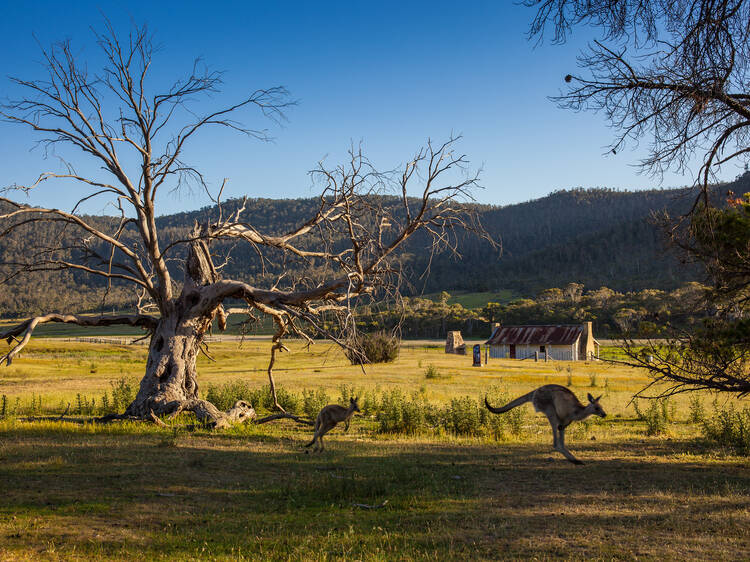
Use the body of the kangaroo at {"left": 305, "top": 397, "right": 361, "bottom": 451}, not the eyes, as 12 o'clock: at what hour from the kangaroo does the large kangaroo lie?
The large kangaroo is roughly at 1 o'clock from the kangaroo.

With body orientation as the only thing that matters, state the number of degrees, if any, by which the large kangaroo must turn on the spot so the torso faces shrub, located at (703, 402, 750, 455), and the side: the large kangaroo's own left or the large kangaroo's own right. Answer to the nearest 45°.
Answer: approximately 45° to the large kangaroo's own left

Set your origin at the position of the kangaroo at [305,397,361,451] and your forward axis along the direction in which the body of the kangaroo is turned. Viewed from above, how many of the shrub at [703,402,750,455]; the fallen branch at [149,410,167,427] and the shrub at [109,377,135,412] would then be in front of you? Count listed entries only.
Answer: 1

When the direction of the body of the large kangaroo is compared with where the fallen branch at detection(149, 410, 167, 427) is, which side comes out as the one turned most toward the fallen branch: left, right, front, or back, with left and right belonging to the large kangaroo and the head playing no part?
back

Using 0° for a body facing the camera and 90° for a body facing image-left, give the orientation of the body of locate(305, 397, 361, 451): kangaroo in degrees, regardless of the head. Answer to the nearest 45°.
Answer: approximately 270°

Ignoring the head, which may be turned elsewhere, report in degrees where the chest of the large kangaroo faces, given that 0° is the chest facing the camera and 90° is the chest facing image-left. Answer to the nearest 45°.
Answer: approximately 270°

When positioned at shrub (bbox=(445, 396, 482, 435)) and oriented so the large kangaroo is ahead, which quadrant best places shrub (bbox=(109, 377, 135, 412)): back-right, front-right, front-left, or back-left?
back-right

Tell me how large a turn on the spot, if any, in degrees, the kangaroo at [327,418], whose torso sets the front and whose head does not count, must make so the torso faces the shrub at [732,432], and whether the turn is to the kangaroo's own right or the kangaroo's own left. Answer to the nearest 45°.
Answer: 0° — it already faces it
